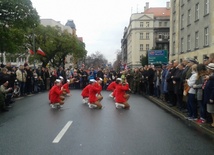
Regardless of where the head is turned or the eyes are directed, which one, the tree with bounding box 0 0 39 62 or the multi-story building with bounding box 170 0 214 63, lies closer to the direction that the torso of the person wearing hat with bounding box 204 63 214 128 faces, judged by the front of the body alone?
the tree

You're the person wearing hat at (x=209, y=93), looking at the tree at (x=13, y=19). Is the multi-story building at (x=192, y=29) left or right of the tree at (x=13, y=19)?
right

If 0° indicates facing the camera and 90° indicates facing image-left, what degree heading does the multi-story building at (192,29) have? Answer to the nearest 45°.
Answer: approximately 45°

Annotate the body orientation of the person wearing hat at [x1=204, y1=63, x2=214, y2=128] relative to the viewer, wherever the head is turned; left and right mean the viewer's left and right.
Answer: facing to the left of the viewer

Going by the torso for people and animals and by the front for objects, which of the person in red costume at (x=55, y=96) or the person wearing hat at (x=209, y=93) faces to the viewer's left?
the person wearing hat

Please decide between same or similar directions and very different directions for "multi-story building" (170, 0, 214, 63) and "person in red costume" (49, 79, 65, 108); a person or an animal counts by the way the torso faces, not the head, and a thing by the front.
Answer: very different directions

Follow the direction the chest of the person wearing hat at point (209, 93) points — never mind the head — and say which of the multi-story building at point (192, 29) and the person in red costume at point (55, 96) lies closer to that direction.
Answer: the person in red costume

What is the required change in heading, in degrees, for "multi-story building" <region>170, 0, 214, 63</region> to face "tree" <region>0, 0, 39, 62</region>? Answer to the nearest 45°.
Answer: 0° — it already faces it

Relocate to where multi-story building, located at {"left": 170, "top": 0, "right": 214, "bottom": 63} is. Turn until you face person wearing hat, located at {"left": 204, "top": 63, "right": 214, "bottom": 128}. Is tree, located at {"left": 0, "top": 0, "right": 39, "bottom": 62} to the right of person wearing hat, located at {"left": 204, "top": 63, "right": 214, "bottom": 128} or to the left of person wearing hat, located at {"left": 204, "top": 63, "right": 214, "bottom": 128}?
right

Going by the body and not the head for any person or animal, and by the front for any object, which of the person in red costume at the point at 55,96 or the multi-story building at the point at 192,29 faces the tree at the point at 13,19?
the multi-story building

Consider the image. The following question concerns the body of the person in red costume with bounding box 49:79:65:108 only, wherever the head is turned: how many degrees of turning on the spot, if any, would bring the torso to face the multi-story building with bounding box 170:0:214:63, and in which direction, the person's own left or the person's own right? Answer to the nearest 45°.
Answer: approximately 45° to the person's own left

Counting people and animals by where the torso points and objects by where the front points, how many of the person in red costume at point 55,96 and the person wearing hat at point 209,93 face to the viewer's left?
1

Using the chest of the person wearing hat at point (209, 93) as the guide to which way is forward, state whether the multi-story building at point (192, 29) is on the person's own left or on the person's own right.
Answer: on the person's own right
